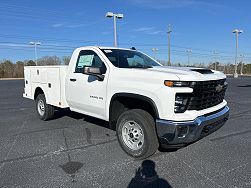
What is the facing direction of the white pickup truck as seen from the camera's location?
facing the viewer and to the right of the viewer
